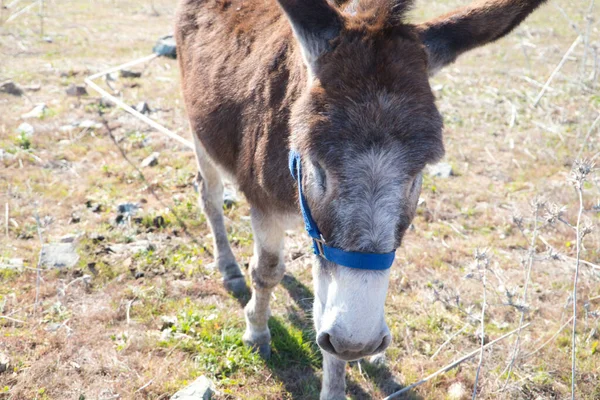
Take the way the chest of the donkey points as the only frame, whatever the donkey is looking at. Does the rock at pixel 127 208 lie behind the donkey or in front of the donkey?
behind

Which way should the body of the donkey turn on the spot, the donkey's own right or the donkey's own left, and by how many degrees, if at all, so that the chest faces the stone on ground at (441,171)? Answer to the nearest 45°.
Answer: approximately 135° to the donkey's own left

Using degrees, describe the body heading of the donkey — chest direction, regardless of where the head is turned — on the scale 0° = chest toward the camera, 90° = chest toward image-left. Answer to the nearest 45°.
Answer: approximately 315°

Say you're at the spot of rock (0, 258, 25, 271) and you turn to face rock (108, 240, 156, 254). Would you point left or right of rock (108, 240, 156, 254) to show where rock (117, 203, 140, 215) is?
left

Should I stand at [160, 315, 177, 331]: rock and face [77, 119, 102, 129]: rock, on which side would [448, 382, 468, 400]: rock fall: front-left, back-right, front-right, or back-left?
back-right
